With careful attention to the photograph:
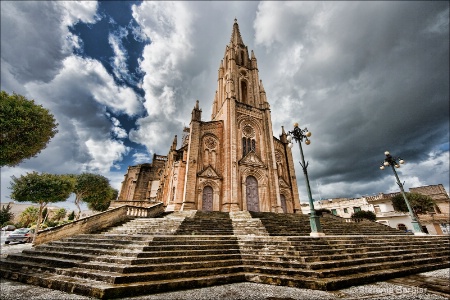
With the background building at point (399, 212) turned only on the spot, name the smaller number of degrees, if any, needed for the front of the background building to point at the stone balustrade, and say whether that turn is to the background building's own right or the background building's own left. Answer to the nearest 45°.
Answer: approximately 45° to the background building's own left

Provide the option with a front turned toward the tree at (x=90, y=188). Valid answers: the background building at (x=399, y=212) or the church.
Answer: the background building

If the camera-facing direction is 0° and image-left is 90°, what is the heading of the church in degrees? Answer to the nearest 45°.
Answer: approximately 315°

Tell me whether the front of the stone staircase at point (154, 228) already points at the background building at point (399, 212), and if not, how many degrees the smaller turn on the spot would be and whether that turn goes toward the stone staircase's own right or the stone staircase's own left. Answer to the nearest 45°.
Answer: approximately 90° to the stone staircase's own left

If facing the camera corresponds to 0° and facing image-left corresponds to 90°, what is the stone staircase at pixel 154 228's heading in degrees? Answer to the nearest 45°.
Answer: approximately 0°

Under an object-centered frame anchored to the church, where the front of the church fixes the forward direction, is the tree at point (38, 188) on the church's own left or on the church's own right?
on the church's own right

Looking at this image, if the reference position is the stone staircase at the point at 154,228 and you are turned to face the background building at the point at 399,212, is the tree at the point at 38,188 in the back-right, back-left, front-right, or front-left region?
back-left

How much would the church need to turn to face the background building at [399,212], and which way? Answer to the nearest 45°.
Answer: approximately 45° to its left
